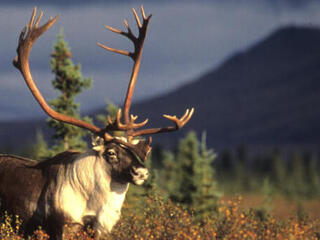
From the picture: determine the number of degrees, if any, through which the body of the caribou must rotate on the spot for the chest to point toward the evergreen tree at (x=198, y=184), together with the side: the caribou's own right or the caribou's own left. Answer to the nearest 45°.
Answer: approximately 135° to the caribou's own left

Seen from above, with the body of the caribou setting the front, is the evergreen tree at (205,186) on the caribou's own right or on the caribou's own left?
on the caribou's own left

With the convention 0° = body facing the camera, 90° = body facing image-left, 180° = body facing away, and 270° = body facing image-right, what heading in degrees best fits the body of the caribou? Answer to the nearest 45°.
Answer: approximately 315°

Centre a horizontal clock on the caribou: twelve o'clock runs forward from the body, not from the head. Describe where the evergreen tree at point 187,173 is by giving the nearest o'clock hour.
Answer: The evergreen tree is roughly at 8 o'clock from the caribou.

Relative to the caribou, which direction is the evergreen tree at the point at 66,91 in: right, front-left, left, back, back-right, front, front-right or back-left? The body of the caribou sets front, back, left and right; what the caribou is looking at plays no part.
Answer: back-left
